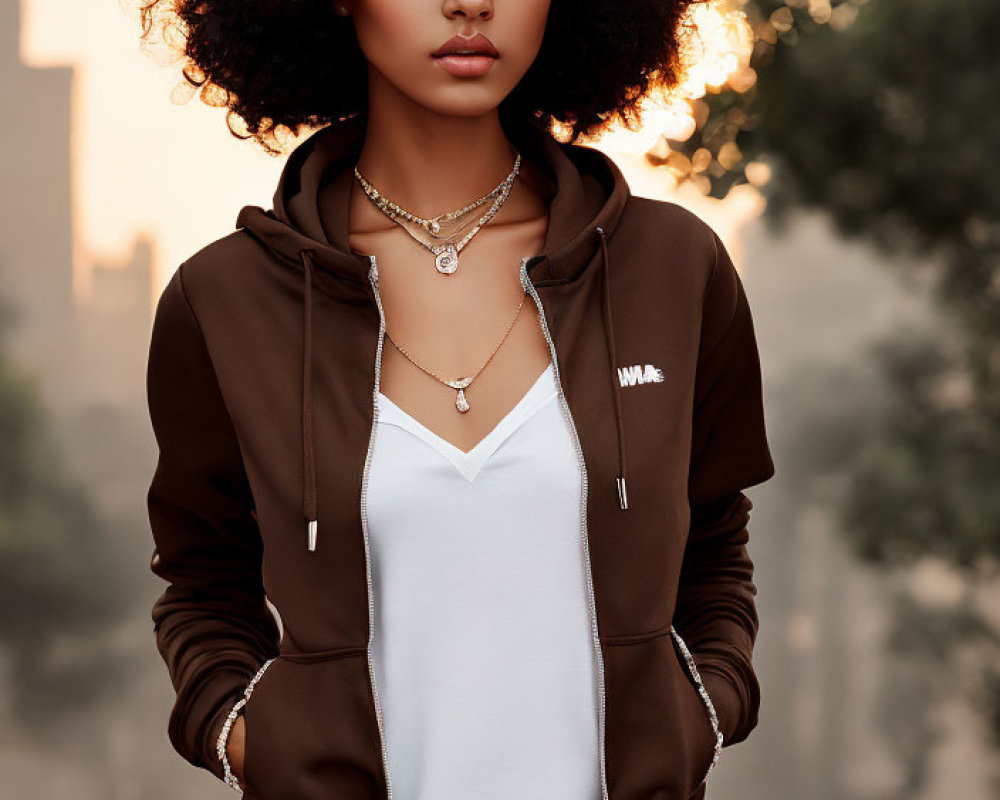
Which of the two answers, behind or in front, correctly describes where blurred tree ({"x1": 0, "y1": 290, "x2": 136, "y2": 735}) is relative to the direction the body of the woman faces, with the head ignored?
behind

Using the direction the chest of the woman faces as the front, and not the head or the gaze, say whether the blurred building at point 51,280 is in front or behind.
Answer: behind

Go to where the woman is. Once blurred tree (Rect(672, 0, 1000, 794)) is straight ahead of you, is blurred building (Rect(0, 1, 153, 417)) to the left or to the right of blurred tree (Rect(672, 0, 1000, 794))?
left

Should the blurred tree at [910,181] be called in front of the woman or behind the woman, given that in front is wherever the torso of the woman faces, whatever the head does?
behind

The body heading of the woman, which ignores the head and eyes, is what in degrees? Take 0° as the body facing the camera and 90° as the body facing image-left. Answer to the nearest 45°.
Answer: approximately 0°

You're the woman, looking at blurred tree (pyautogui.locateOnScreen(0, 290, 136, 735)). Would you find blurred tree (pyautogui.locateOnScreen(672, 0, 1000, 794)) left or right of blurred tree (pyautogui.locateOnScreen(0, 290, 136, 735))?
right

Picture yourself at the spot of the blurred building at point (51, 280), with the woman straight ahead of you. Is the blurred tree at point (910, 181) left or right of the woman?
left
